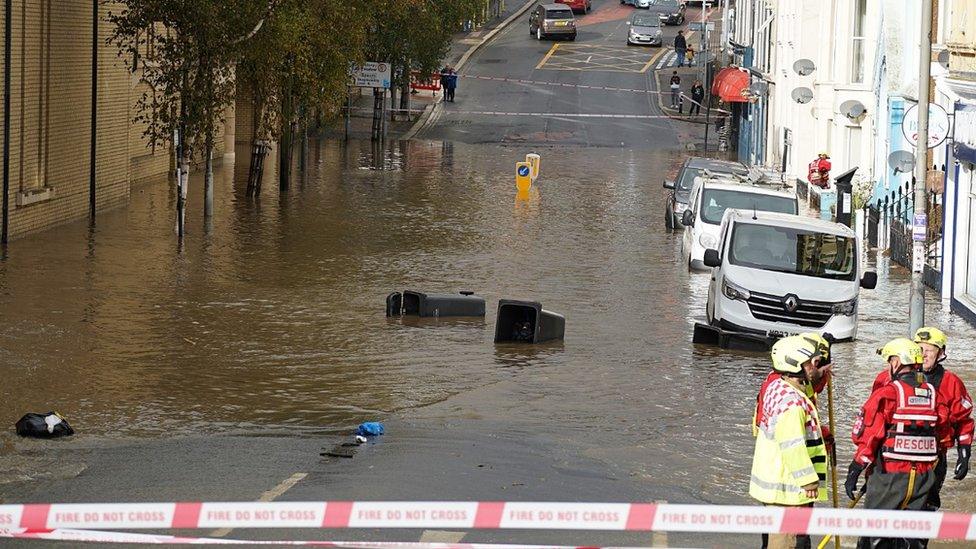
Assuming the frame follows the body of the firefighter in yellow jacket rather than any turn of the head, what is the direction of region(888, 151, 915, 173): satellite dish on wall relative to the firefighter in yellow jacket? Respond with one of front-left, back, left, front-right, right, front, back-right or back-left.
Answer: left

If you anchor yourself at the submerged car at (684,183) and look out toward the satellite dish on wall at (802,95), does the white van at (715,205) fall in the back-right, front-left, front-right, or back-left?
back-right

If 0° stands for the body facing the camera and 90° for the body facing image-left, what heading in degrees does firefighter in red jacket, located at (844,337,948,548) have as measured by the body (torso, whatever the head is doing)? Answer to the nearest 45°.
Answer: approximately 135°

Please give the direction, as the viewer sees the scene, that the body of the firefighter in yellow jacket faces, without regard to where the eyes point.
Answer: to the viewer's right

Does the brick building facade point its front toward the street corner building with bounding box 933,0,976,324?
yes

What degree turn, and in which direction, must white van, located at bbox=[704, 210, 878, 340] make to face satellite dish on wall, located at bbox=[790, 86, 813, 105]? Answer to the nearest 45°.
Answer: approximately 180°

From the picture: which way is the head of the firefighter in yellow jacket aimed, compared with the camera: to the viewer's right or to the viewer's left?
to the viewer's right

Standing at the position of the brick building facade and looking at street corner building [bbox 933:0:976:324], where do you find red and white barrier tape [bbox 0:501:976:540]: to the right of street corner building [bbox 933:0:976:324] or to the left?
right

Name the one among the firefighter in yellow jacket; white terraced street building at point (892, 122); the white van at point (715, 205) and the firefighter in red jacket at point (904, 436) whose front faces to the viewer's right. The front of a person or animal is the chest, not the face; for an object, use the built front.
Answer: the firefighter in yellow jacket

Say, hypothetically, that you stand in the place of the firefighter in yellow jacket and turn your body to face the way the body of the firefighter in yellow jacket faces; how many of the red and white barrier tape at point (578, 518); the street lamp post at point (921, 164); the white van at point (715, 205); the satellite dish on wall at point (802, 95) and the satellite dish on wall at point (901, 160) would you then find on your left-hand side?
4
